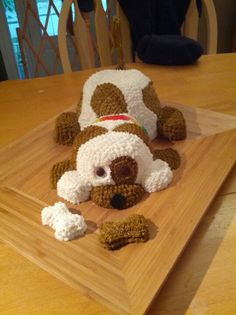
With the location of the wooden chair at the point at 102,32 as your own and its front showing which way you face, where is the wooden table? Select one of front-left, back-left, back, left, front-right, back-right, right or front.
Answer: front

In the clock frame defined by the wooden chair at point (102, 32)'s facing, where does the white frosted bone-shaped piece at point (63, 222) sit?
The white frosted bone-shaped piece is roughly at 12 o'clock from the wooden chair.

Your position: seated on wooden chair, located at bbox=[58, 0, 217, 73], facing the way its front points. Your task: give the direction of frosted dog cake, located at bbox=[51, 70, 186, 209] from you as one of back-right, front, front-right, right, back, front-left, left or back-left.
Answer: front

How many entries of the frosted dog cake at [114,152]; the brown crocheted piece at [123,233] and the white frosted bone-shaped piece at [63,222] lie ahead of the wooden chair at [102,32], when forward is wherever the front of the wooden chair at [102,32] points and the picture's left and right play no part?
3

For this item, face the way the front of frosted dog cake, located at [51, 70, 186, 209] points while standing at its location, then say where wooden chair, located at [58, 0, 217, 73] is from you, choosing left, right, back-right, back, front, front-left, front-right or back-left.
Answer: back

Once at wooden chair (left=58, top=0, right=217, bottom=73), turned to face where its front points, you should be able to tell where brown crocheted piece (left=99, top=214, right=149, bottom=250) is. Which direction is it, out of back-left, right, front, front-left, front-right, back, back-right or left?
front

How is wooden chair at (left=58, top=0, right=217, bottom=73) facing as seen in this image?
toward the camera

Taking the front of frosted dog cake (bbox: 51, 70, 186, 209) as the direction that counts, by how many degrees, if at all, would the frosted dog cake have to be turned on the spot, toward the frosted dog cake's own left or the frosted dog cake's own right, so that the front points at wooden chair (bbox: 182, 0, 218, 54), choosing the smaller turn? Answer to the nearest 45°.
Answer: approximately 135° to the frosted dog cake's own left

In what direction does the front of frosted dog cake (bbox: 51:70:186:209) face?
toward the camera

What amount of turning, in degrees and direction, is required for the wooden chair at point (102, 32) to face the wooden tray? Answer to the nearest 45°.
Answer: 0° — it already faces it

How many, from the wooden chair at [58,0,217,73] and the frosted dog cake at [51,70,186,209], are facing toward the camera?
2
